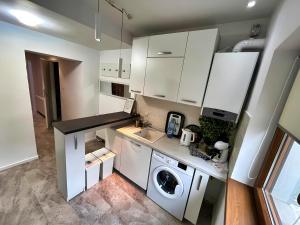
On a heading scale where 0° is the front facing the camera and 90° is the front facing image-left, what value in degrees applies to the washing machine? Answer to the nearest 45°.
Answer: approximately 45°

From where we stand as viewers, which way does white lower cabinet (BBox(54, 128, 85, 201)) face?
facing the viewer and to the right of the viewer

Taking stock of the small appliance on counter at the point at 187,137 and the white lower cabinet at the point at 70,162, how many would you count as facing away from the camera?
0

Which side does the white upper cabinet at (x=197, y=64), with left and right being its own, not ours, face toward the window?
left

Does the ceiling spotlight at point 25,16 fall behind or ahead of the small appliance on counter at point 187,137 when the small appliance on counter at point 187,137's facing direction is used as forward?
ahead

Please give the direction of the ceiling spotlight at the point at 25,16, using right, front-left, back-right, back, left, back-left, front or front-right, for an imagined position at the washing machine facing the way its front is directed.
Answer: front-right

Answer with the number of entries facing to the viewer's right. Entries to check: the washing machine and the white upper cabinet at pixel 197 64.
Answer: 0

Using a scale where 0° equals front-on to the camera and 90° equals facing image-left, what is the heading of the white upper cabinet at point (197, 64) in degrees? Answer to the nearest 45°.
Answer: approximately 45°
